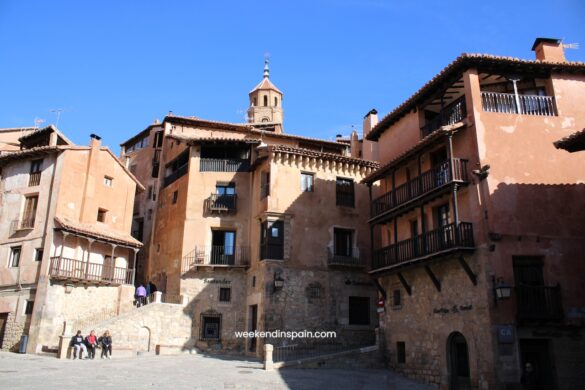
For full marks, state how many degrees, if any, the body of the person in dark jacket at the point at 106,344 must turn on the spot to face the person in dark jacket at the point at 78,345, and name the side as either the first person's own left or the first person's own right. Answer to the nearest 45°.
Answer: approximately 90° to the first person's own right

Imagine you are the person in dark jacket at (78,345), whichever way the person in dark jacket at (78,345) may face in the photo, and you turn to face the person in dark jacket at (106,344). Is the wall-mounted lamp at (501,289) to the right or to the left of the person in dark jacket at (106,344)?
right

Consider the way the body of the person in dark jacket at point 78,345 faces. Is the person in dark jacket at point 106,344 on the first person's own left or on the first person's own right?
on the first person's own left

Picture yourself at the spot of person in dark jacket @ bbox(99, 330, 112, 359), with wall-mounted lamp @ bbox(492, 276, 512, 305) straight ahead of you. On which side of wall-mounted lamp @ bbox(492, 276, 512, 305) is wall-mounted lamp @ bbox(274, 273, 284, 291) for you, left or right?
left

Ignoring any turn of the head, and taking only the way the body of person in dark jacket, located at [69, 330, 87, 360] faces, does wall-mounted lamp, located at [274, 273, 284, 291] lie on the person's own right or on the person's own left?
on the person's own left

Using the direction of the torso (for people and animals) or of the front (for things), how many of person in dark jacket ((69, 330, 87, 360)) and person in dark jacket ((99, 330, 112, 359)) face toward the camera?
2

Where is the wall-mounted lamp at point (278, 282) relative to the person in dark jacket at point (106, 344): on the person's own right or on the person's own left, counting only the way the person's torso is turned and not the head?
on the person's own left

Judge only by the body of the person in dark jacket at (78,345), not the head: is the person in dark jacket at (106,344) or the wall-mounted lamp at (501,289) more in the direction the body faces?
the wall-mounted lamp

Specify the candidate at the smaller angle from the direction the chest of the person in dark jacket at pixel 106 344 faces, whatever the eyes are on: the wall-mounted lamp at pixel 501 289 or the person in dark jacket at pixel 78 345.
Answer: the wall-mounted lamp

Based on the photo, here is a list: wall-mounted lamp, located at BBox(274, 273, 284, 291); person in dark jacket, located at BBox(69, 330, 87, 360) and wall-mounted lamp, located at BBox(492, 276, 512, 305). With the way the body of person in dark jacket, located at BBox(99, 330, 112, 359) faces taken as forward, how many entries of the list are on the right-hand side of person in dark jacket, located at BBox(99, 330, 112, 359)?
1

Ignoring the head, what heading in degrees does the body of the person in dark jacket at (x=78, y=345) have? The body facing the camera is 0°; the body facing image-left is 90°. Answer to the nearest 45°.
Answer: approximately 0°
